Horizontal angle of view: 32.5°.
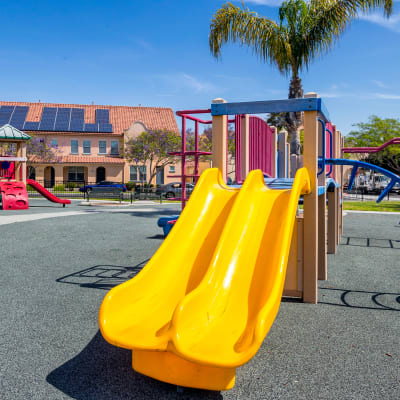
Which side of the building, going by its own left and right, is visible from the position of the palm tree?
front

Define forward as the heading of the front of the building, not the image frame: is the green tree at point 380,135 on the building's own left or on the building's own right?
on the building's own left

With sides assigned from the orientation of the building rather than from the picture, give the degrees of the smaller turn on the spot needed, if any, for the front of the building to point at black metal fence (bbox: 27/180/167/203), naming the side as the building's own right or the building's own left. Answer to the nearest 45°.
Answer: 0° — it already faces it

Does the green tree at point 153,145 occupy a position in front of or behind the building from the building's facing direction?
in front

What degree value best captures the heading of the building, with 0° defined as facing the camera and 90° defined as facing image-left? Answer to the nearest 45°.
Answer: approximately 0°

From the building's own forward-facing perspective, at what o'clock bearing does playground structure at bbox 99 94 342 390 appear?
The playground structure is roughly at 12 o'clock from the building.

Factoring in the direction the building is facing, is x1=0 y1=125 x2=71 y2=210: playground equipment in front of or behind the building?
in front

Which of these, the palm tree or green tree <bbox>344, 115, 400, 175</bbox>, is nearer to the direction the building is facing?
the palm tree
